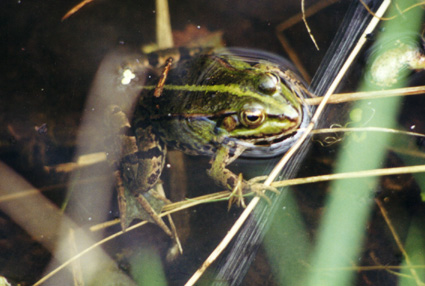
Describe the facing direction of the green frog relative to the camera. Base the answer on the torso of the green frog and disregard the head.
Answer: to the viewer's right
